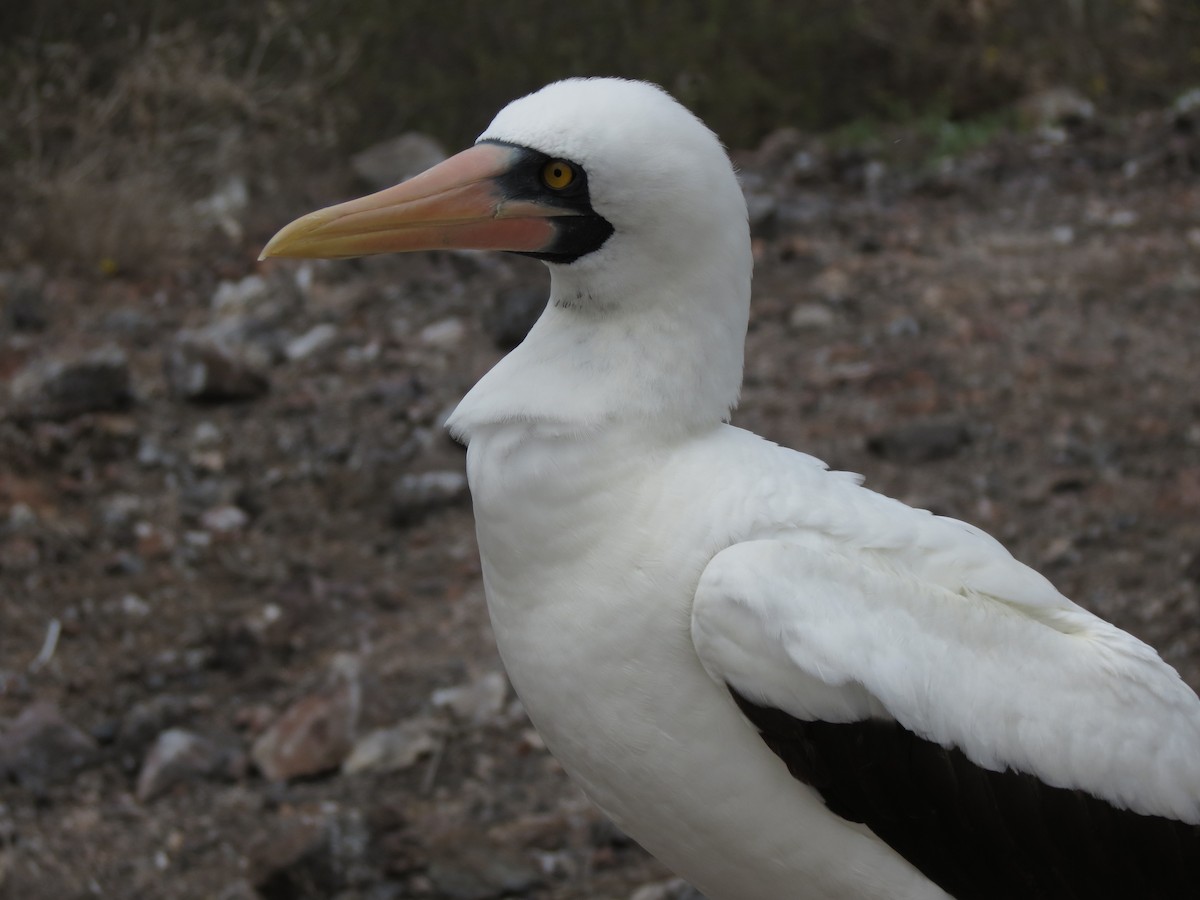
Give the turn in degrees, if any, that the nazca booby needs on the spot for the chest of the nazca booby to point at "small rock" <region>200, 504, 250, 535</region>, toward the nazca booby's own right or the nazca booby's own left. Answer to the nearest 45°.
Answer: approximately 45° to the nazca booby's own right

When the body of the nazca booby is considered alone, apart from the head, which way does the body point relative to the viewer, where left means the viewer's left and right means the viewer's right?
facing to the left of the viewer

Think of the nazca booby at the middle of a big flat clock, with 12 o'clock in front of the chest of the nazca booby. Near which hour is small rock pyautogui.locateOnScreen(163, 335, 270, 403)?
The small rock is roughly at 2 o'clock from the nazca booby.

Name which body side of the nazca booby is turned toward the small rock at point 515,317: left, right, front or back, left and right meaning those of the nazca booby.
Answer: right

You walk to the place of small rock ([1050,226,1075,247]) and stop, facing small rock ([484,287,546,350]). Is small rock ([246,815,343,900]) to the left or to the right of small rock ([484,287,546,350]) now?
left
